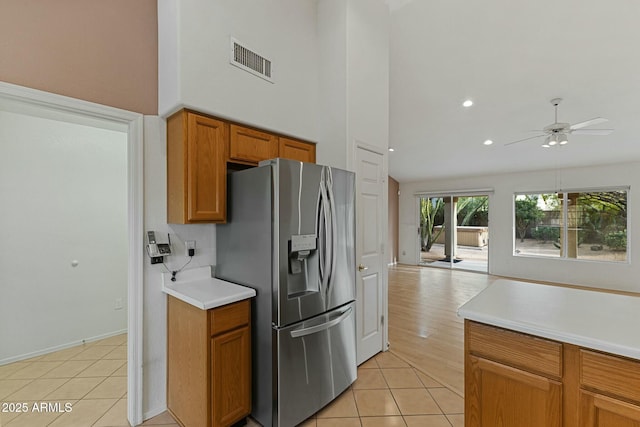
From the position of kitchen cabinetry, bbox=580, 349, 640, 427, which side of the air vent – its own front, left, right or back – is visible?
front

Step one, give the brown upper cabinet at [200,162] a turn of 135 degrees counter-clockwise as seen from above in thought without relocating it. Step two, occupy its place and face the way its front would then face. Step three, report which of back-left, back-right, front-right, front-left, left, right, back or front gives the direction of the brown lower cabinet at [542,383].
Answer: back-right

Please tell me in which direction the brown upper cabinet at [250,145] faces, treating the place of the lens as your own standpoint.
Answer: facing the viewer and to the right of the viewer

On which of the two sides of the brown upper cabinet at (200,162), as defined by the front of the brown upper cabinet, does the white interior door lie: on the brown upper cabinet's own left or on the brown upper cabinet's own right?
on the brown upper cabinet's own left

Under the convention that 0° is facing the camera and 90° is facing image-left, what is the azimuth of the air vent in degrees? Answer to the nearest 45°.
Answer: approximately 315°

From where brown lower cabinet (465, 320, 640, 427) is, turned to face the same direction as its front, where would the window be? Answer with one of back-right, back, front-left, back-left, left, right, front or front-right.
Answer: back-right

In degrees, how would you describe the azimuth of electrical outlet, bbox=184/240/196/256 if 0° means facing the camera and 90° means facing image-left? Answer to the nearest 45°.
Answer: approximately 315°
